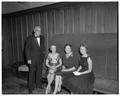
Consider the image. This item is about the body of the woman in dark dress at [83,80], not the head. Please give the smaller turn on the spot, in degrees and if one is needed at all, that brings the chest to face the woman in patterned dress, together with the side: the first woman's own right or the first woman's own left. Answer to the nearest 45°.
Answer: approximately 90° to the first woman's own right

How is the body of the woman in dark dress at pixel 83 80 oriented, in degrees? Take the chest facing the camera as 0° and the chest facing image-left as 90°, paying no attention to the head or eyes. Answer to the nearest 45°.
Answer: approximately 45°
